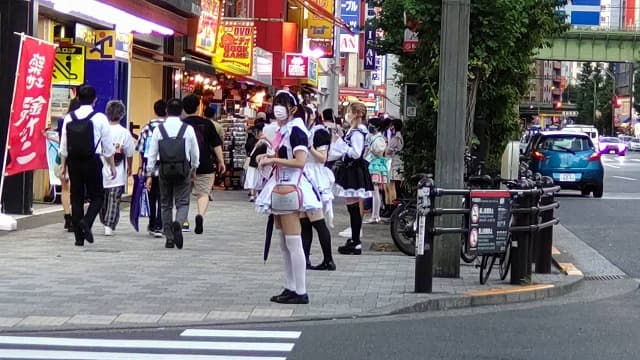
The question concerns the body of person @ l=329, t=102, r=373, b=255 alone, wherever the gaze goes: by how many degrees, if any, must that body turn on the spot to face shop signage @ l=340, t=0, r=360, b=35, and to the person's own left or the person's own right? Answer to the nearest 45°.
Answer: approximately 90° to the person's own right

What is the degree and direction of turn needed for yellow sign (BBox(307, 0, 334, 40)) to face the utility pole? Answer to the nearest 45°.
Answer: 0° — it already faces it

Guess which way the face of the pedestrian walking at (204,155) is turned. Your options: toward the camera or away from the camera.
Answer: away from the camera

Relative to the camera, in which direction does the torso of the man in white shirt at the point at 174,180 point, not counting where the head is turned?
away from the camera

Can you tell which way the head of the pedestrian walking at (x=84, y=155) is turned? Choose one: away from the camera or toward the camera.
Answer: away from the camera

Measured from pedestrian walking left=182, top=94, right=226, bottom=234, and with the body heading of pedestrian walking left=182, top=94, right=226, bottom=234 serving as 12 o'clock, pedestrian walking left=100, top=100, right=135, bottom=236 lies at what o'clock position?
pedestrian walking left=100, top=100, right=135, bottom=236 is roughly at 8 o'clock from pedestrian walking left=182, top=94, right=226, bottom=234.

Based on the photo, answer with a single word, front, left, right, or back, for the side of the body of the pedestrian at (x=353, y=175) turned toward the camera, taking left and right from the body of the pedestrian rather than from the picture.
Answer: left
